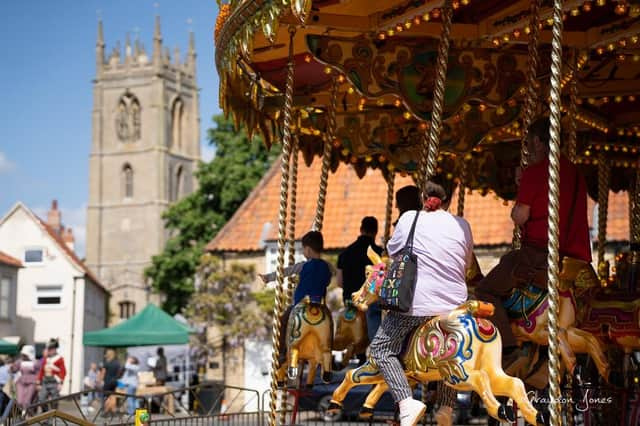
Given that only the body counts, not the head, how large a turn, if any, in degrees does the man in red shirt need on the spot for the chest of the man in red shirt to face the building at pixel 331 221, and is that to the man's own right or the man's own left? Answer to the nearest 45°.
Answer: approximately 90° to the man's own right

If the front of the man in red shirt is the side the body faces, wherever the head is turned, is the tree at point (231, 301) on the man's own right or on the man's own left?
on the man's own right

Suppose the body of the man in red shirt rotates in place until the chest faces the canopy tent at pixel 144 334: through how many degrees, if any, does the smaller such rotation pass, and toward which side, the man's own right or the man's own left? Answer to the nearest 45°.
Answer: approximately 45° to the man's own right

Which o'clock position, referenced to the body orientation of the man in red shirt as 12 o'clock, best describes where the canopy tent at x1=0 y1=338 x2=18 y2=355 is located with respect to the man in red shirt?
The canopy tent is roughly at 2 o'clock from the man in red shirt.

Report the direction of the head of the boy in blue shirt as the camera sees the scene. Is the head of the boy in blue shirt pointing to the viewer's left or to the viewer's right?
to the viewer's left

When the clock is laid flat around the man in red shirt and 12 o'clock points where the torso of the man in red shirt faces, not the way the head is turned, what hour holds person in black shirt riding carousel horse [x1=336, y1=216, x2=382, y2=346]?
The person in black shirt riding carousel horse is roughly at 2 o'clock from the man in red shirt.

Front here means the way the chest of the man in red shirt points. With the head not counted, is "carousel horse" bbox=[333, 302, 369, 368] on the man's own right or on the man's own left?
on the man's own right

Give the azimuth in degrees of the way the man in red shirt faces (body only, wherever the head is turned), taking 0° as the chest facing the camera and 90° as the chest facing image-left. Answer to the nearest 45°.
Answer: approximately 90°
